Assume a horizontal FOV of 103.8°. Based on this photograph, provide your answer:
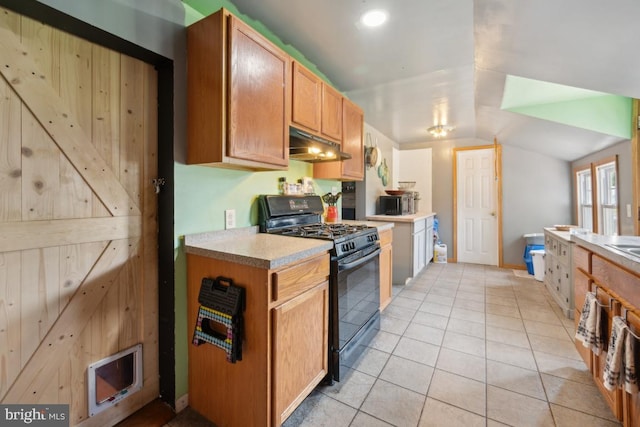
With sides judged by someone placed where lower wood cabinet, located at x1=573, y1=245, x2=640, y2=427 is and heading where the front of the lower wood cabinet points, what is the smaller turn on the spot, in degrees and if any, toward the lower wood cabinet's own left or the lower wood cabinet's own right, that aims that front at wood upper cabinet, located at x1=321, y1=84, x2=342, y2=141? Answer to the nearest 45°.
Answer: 0° — it already faces it

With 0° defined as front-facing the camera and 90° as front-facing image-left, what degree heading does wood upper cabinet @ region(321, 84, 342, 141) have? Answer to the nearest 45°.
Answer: approximately 315°

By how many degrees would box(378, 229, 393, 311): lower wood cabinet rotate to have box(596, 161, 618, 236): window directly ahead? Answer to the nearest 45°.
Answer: approximately 45° to its left

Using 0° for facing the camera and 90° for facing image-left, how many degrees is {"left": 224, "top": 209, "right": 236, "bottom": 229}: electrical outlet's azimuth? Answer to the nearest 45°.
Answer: approximately 315°

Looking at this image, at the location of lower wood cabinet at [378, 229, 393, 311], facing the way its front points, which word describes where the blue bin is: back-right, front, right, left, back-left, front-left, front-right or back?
front-left

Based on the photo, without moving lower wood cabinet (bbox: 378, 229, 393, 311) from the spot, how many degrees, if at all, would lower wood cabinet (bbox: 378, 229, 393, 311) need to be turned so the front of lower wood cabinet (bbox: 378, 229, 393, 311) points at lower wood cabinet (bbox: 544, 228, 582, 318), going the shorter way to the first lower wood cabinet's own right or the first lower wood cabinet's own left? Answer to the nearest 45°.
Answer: approximately 45° to the first lower wood cabinet's own left

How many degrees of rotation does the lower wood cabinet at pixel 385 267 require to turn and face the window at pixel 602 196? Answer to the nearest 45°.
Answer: approximately 45° to its left

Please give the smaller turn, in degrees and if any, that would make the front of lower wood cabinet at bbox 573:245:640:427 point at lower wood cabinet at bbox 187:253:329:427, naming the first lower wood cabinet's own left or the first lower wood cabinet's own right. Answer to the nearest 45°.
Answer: approximately 45° to the first lower wood cabinet's own left
